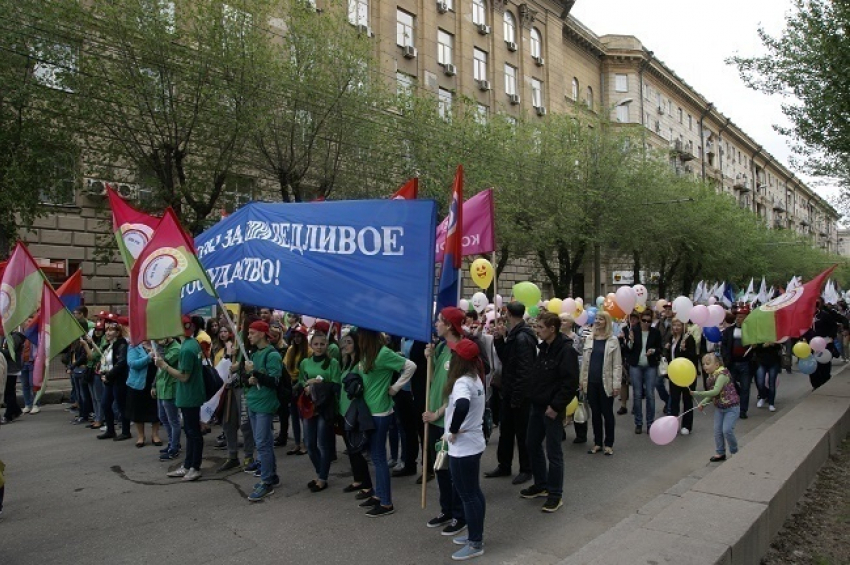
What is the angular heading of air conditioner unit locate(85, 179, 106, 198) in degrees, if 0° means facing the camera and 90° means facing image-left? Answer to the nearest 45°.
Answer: approximately 315°

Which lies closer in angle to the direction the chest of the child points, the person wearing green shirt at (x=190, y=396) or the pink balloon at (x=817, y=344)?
the person wearing green shirt

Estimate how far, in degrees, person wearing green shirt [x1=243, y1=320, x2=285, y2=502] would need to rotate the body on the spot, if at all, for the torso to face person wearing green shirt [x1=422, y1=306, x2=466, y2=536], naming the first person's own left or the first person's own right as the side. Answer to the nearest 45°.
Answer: approximately 90° to the first person's own left

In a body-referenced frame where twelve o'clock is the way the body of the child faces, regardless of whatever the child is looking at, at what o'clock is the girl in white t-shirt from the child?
The girl in white t-shirt is roughly at 10 o'clock from the child.

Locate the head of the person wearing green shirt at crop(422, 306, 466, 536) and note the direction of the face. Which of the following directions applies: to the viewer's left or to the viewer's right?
to the viewer's left

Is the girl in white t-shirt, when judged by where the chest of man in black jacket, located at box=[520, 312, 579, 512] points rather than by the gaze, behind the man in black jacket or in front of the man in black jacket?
in front

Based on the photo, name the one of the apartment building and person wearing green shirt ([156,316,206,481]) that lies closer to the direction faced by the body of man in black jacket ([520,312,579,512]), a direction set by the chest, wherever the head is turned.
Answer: the person wearing green shirt

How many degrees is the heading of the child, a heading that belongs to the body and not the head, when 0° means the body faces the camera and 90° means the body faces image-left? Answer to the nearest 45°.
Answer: approximately 90°

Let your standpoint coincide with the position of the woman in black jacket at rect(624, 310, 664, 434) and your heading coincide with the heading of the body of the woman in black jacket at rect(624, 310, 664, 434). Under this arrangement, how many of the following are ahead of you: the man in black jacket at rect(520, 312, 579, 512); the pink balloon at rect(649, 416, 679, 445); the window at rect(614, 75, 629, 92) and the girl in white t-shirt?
3

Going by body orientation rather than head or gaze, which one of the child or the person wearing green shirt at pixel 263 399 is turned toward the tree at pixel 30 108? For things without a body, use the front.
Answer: the child

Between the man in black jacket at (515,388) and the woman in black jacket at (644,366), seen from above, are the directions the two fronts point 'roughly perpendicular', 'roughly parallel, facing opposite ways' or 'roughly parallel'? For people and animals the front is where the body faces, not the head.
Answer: roughly perpendicular
